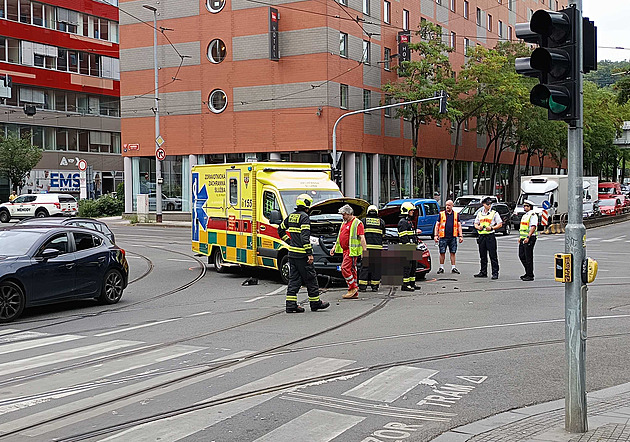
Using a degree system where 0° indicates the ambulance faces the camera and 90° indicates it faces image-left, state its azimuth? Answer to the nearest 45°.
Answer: approximately 315°

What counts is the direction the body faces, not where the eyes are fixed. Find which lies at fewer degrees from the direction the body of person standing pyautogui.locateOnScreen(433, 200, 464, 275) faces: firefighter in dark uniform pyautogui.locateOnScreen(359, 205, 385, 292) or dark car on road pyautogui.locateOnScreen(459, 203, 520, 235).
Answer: the firefighter in dark uniform

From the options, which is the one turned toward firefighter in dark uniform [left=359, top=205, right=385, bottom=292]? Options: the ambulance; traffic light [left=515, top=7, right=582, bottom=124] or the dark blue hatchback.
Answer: the ambulance

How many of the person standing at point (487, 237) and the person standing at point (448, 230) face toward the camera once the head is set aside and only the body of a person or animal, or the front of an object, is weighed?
2

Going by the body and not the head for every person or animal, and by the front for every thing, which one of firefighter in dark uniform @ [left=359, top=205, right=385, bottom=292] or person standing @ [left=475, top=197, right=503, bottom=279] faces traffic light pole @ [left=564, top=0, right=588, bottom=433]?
the person standing

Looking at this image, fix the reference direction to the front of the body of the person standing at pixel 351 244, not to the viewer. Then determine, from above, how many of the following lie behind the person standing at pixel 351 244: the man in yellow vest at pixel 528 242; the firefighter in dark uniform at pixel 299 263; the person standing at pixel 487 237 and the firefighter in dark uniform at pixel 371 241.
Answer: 3

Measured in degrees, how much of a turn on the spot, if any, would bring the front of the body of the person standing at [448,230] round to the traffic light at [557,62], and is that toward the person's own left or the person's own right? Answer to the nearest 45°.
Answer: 0° — they already face it

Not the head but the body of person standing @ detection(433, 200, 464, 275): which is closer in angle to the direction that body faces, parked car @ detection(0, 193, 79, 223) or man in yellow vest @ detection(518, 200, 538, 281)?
the man in yellow vest

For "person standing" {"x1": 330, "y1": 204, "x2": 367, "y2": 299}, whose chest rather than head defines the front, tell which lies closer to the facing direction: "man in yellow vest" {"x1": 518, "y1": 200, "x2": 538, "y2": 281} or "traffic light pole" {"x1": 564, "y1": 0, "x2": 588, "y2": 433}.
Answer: the traffic light pole
